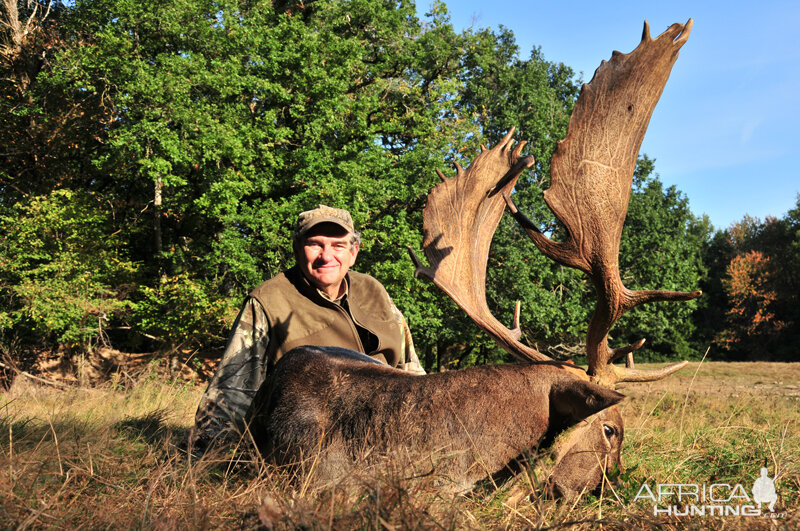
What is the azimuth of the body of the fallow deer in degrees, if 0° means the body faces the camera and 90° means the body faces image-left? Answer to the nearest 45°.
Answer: approximately 270°

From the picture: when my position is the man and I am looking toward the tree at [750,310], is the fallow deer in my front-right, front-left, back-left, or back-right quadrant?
back-right

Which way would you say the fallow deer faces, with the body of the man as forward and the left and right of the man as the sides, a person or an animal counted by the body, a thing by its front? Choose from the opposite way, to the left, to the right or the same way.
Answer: to the left

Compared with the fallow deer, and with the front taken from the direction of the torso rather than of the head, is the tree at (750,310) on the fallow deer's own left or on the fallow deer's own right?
on the fallow deer's own left

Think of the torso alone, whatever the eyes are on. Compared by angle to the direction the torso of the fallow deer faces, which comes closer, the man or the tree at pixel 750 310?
the tree

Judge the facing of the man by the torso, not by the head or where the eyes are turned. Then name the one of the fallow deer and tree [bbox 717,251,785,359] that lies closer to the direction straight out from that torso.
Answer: the fallow deer

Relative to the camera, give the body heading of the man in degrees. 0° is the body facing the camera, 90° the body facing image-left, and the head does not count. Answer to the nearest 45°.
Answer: approximately 0°

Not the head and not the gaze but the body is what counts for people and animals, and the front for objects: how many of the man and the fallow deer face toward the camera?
1

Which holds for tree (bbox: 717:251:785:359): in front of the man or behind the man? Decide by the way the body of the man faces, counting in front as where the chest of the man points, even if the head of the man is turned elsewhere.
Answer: behind
